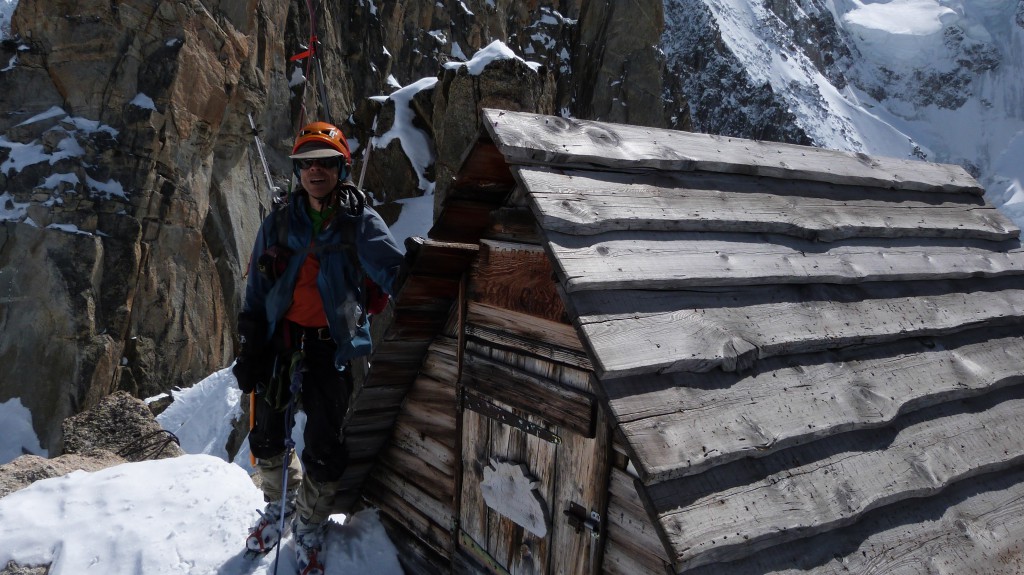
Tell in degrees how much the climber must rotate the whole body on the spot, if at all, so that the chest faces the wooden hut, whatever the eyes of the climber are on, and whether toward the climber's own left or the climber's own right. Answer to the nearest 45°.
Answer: approximately 45° to the climber's own left

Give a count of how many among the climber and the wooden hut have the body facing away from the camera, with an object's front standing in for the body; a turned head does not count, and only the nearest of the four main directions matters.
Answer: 0

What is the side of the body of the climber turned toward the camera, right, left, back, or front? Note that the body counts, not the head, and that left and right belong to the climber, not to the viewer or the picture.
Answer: front

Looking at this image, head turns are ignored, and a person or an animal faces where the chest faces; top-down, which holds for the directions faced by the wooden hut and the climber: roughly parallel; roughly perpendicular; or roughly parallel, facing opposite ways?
roughly perpendicular

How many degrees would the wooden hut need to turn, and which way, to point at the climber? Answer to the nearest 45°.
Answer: approximately 45° to its right

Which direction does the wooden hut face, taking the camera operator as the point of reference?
facing the viewer and to the left of the viewer

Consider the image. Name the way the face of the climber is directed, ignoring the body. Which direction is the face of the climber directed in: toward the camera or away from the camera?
toward the camera
